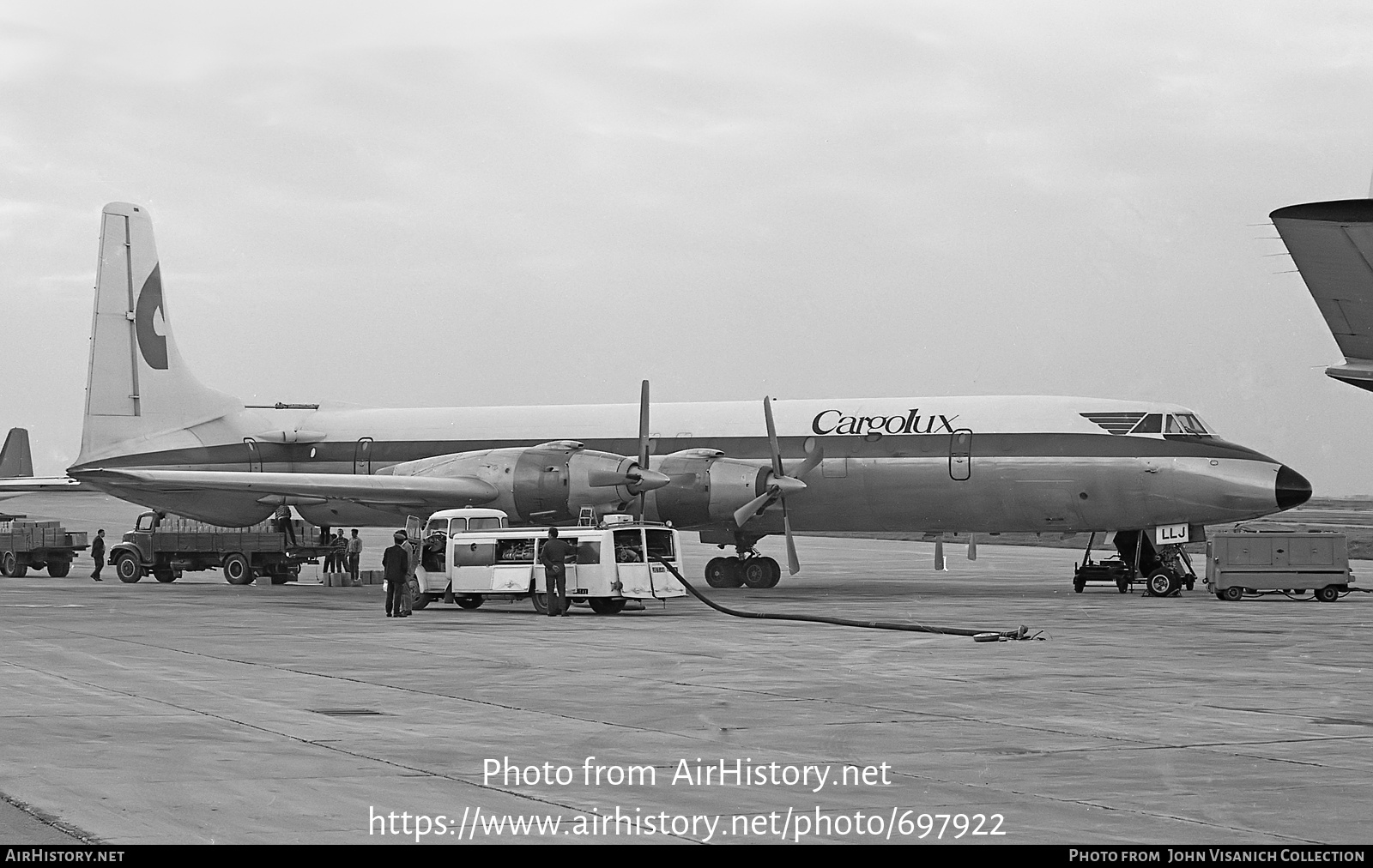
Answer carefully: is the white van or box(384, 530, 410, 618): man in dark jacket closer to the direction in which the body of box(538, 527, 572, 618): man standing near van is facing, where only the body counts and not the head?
the white van

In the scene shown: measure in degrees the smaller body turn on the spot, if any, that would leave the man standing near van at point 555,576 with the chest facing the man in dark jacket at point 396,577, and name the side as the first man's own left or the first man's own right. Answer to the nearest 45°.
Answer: approximately 90° to the first man's own left

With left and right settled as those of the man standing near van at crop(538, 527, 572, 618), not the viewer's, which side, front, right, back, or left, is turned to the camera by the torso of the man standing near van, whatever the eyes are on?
back

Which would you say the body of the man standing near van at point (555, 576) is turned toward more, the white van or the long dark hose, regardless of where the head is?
the white van

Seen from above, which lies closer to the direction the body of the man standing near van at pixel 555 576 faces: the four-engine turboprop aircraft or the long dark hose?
the four-engine turboprop aircraft

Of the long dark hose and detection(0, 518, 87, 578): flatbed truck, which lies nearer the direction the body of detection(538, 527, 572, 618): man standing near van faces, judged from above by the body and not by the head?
the flatbed truck

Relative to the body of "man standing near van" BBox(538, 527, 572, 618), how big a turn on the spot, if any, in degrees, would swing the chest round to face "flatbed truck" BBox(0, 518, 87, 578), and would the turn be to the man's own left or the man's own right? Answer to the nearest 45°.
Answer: approximately 45° to the man's own left

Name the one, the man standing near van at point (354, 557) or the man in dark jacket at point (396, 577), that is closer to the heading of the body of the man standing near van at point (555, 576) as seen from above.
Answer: the man standing near van

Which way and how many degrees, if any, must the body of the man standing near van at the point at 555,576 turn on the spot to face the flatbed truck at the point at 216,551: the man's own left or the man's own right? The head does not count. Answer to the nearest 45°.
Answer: approximately 45° to the man's own left

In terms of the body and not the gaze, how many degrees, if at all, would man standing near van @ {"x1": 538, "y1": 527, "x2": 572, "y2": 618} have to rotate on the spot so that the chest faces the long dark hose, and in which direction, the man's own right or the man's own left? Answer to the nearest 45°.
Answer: approximately 135° to the man's own right
